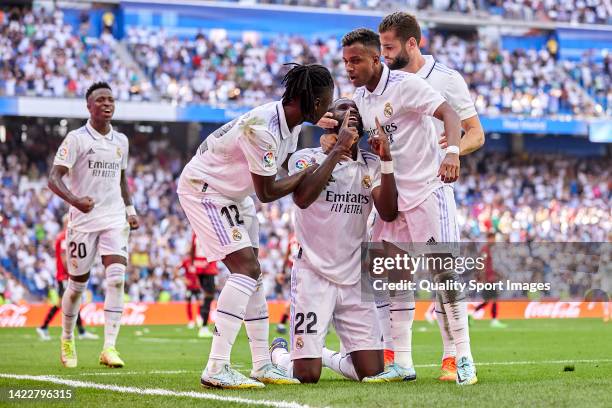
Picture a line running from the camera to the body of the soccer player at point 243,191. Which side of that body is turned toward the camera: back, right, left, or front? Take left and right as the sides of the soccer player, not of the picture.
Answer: right
